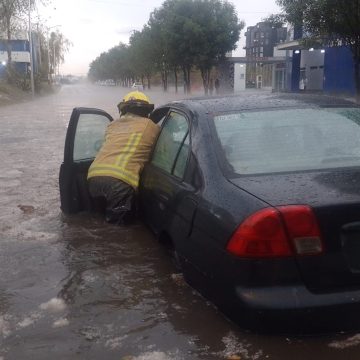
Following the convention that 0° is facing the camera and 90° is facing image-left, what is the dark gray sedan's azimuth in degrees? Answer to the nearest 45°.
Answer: approximately 135°

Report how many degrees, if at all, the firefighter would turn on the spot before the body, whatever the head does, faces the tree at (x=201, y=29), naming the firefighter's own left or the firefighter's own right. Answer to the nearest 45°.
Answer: approximately 45° to the firefighter's own left

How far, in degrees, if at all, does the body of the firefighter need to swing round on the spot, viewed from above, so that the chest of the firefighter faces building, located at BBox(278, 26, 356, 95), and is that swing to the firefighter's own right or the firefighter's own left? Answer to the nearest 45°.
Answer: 0° — they already face it

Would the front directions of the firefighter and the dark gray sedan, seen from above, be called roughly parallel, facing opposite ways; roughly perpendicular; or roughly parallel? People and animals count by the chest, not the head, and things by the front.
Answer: roughly perpendicular

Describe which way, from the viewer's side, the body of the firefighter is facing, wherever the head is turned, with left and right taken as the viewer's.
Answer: facing away from the viewer and to the right of the viewer

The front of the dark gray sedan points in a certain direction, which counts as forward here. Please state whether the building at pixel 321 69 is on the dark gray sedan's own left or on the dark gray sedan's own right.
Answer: on the dark gray sedan's own right

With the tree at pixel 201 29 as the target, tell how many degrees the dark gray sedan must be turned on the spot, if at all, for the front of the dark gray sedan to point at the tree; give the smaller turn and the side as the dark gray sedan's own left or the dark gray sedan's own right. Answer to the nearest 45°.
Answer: approximately 45° to the dark gray sedan's own right
